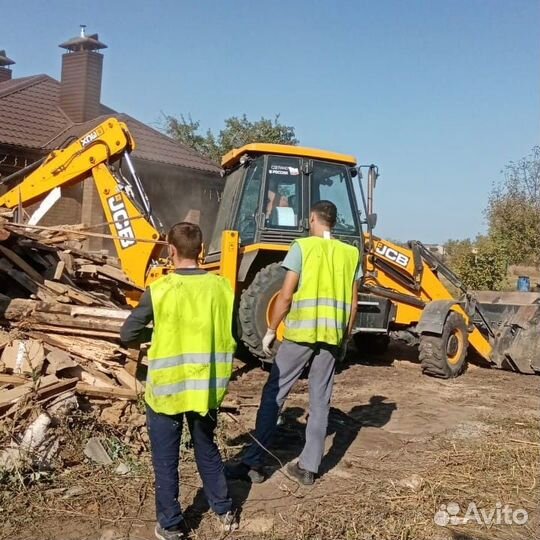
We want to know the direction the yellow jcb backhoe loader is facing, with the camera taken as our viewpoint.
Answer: facing away from the viewer and to the right of the viewer

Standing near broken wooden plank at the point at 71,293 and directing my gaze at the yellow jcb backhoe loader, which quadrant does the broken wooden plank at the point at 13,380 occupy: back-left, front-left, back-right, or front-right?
back-right

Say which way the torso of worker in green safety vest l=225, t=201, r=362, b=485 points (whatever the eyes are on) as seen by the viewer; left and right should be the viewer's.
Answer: facing away from the viewer and to the left of the viewer

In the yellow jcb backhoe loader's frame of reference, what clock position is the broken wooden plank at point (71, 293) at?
The broken wooden plank is roughly at 6 o'clock from the yellow jcb backhoe loader.

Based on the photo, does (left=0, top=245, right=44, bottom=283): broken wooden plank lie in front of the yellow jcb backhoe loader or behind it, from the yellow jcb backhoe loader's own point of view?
behind

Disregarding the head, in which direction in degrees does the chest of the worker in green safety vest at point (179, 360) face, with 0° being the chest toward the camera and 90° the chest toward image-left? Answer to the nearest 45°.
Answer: approximately 180°

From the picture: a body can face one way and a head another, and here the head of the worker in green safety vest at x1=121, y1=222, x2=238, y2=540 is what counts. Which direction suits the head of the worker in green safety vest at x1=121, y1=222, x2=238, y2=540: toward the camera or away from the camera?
away from the camera

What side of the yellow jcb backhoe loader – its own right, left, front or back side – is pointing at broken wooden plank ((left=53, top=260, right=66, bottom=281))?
back

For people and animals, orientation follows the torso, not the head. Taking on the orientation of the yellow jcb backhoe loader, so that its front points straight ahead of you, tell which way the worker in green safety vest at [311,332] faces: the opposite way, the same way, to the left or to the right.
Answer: to the left

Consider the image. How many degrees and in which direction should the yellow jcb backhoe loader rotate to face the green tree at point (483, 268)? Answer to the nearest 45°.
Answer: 0° — it already faces it
